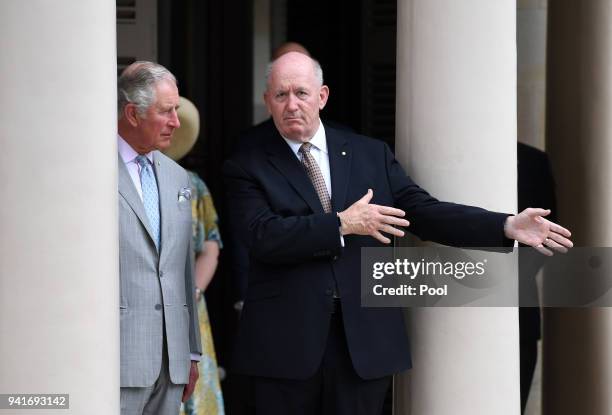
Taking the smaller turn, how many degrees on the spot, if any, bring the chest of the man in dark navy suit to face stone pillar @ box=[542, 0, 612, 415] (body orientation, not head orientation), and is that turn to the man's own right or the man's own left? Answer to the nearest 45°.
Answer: approximately 135° to the man's own left

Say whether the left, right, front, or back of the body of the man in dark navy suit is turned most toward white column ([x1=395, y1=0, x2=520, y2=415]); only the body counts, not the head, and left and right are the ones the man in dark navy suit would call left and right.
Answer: left

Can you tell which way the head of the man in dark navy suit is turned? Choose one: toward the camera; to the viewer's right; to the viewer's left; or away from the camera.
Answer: toward the camera

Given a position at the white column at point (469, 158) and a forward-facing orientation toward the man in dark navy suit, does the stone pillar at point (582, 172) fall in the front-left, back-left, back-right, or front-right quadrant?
back-right

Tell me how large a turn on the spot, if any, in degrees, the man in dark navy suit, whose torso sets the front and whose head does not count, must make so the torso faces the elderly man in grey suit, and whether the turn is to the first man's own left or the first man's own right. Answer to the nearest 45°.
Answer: approximately 90° to the first man's own right

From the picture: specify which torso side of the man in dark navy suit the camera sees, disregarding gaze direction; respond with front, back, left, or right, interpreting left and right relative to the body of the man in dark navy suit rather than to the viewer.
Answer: front
